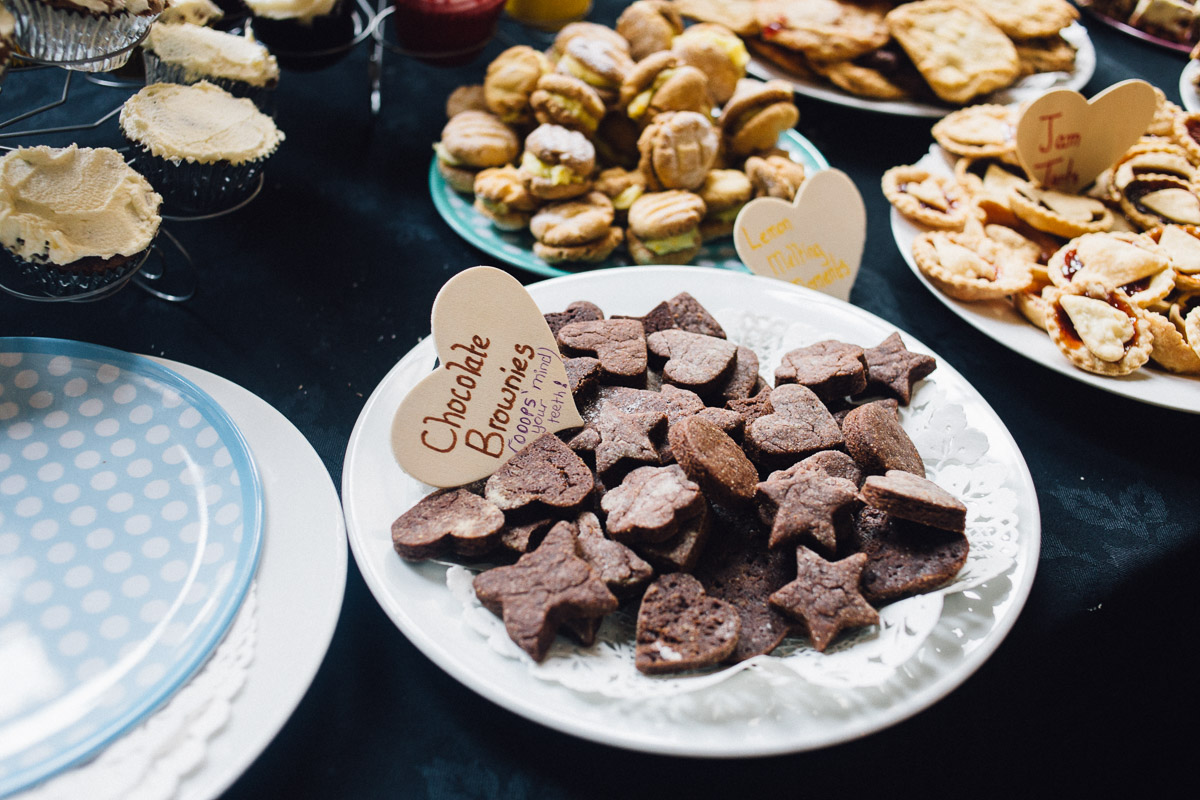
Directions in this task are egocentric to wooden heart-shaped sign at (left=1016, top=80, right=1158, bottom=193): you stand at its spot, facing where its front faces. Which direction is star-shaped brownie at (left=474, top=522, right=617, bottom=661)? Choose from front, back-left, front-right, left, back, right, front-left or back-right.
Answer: front

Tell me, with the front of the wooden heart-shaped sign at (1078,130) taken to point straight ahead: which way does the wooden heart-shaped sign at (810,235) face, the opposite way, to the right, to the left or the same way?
the same way

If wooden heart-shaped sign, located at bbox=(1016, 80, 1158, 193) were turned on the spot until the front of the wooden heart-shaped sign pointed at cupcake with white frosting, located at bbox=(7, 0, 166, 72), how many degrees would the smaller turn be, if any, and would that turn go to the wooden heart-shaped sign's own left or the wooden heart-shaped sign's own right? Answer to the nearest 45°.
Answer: approximately 45° to the wooden heart-shaped sign's own right

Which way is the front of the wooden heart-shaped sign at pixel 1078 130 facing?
toward the camera

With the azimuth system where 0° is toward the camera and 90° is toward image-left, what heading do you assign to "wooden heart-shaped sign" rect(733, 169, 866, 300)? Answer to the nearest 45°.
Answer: approximately 0°

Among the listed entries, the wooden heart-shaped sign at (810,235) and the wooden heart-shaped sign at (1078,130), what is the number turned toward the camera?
2

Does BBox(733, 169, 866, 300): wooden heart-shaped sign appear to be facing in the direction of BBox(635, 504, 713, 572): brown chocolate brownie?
yes

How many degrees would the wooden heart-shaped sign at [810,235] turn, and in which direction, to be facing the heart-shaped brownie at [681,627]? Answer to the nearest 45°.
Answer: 0° — it already faces it

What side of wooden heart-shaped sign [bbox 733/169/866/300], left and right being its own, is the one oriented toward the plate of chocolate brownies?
front

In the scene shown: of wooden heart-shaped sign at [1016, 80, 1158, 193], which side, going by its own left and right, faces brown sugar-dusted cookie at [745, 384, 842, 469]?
front

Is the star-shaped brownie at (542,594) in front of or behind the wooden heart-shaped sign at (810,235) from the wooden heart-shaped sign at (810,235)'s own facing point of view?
in front
